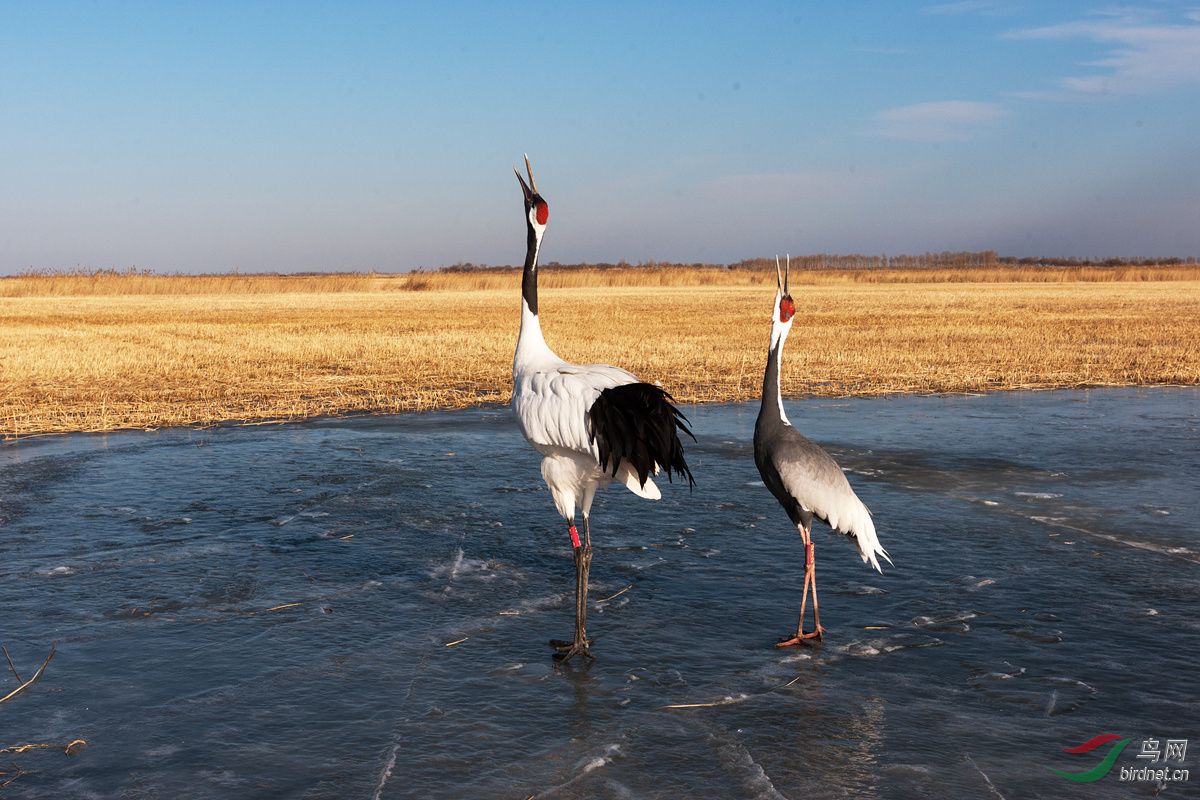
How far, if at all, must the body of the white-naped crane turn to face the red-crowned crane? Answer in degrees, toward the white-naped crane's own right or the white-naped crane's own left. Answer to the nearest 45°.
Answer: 0° — it already faces it

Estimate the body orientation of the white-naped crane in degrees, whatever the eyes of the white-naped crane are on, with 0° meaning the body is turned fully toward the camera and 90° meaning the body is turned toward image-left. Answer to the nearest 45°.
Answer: approximately 90°

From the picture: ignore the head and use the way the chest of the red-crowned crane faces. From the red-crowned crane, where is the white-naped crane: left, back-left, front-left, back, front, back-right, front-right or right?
back

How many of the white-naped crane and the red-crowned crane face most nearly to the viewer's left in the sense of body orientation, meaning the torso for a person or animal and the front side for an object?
2

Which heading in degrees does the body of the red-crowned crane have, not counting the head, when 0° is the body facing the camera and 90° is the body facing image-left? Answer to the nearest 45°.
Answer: approximately 90°
